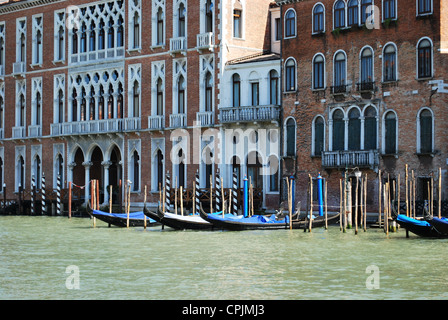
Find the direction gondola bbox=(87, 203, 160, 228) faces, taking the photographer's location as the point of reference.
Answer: facing to the left of the viewer

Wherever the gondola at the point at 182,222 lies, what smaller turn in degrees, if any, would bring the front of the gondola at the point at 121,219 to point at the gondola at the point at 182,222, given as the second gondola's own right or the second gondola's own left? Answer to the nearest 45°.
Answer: approximately 135° to the second gondola's own left

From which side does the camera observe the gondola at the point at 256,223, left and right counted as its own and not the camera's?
left

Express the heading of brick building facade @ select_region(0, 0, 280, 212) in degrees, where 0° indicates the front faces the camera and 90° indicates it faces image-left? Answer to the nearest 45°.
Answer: approximately 45°

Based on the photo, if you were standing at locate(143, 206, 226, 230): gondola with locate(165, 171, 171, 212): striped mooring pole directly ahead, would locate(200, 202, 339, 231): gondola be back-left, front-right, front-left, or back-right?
back-right

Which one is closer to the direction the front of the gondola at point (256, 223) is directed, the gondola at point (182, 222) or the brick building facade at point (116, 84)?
the gondola

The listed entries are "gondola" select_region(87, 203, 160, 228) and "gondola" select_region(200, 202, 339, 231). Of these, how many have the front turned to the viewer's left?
2

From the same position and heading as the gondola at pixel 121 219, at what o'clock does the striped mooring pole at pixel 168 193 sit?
The striped mooring pole is roughly at 4 o'clock from the gondola.

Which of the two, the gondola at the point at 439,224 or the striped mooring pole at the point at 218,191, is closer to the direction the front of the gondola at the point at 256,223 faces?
the striped mooring pole
